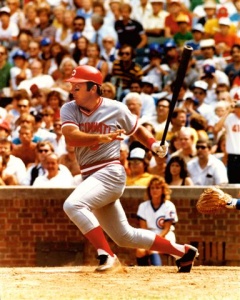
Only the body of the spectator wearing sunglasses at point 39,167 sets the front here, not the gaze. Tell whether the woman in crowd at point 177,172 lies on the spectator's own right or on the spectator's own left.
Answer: on the spectator's own left

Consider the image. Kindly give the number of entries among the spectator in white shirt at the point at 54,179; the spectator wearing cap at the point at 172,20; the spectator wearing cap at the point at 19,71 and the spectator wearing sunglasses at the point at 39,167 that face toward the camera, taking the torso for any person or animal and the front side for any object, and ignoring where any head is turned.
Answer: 4

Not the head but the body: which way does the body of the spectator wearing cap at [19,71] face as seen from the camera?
toward the camera

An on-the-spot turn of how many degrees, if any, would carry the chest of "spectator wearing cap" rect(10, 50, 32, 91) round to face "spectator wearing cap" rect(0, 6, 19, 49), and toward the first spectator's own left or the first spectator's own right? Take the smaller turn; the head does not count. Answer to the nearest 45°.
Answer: approximately 180°

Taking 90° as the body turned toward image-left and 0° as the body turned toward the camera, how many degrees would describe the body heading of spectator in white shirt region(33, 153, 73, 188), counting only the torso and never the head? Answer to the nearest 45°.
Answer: approximately 0°

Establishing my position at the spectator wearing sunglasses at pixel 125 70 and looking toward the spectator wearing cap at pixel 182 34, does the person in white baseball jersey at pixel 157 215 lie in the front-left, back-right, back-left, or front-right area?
back-right

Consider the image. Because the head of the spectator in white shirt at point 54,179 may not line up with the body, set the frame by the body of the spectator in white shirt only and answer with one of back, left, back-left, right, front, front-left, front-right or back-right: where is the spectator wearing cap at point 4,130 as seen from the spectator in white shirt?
back-right

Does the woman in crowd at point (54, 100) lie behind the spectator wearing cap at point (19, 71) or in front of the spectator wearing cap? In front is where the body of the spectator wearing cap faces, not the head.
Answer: in front

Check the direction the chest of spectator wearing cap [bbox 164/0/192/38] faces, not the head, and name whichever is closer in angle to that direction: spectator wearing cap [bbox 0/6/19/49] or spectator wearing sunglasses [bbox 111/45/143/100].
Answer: the spectator wearing sunglasses

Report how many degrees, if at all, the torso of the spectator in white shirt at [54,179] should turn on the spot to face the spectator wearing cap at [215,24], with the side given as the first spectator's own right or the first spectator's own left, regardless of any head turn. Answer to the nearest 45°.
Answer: approximately 135° to the first spectator's own left

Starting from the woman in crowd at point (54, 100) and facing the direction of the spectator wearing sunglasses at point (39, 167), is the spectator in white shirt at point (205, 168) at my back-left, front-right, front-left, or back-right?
front-left
